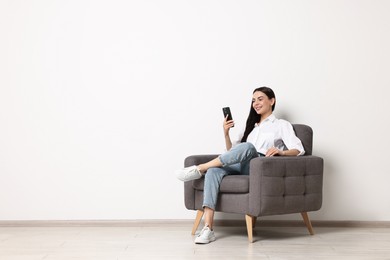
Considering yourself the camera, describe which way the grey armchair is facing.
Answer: facing the viewer and to the left of the viewer

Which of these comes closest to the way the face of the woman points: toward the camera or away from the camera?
toward the camera
